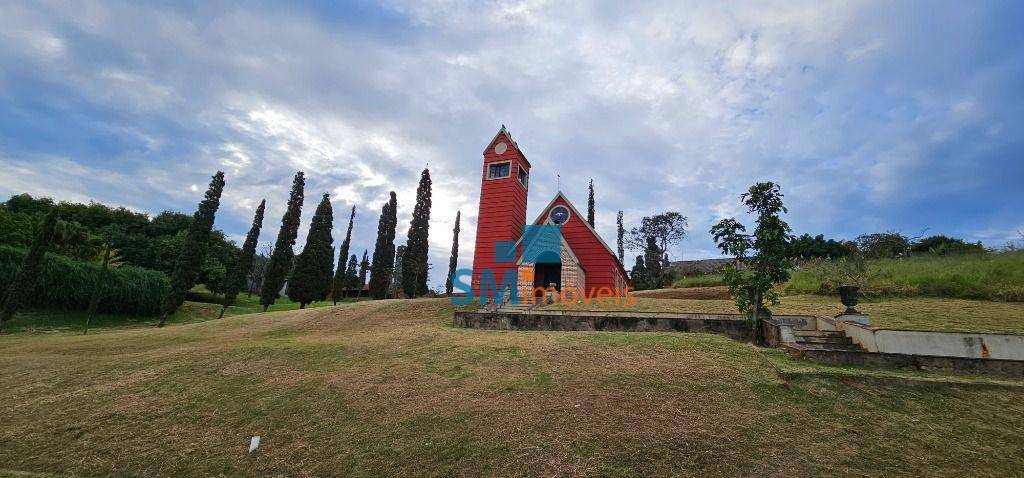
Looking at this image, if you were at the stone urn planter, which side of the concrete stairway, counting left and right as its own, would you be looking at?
back

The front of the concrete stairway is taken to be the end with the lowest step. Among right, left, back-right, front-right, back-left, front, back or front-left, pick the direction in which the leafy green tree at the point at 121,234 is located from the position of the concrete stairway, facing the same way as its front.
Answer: right

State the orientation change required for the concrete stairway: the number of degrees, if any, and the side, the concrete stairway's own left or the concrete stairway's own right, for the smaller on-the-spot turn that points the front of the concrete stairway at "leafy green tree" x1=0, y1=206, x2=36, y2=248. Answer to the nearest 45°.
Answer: approximately 90° to the concrete stairway's own right

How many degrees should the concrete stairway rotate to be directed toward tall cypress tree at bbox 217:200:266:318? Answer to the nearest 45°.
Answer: approximately 90° to its right

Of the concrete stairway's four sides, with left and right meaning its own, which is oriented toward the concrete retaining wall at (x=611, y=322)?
right

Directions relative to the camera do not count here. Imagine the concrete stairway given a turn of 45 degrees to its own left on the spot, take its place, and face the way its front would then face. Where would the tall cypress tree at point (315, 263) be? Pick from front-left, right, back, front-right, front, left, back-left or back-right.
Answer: back-right

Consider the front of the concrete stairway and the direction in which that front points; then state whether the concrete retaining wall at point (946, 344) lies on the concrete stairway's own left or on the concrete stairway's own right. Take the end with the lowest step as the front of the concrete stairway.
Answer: on the concrete stairway's own left

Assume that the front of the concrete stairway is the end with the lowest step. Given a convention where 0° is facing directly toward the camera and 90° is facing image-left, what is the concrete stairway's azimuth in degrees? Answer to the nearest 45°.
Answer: approximately 0°
